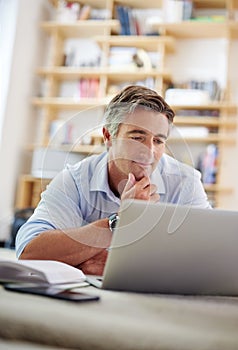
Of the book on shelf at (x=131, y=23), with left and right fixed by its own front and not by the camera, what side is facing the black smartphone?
front

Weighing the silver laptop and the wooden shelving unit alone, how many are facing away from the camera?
1

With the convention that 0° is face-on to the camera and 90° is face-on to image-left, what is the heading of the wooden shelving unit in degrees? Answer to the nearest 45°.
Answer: approximately 0°

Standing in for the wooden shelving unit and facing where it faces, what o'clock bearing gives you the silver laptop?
The silver laptop is roughly at 12 o'clock from the wooden shelving unit.

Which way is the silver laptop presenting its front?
away from the camera

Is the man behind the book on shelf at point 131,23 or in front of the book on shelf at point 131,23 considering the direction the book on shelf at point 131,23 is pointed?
in front

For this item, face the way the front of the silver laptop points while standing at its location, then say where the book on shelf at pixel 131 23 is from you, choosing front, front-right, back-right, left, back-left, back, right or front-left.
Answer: front

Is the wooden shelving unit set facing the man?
yes

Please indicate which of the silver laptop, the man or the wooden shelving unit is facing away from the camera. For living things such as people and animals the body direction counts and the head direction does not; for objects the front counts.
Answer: the silver laptop

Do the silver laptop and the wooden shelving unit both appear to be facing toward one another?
yes

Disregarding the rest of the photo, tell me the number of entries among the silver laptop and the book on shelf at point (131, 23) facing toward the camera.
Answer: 1
